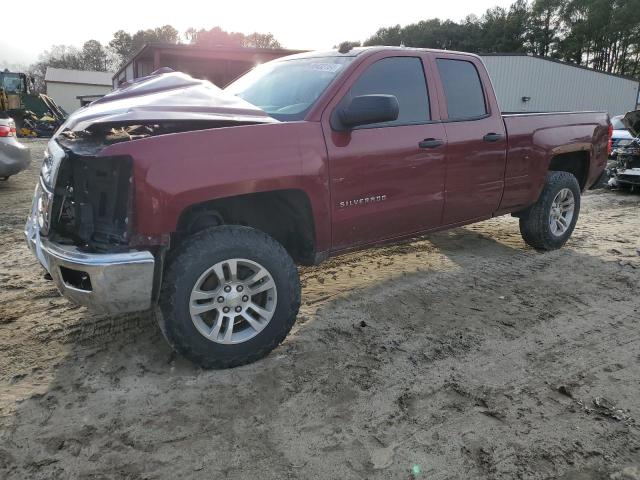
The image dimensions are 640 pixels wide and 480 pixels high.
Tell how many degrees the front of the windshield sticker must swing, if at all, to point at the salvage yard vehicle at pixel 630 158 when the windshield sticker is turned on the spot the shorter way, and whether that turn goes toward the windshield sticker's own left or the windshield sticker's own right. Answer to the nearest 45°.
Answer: approximately 180°

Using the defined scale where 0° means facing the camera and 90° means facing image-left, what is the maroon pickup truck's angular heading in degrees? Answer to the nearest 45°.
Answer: approximately 45°

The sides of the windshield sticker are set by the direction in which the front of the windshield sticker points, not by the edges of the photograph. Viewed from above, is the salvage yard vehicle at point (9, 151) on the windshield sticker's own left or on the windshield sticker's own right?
on the windshield sticker's own right

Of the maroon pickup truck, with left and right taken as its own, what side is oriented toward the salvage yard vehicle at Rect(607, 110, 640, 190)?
back

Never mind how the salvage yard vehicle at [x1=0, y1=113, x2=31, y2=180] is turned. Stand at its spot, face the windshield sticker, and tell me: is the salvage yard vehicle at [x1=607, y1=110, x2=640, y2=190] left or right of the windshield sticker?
left

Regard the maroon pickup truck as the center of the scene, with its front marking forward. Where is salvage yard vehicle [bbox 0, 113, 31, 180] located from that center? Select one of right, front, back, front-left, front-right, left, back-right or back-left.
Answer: right
